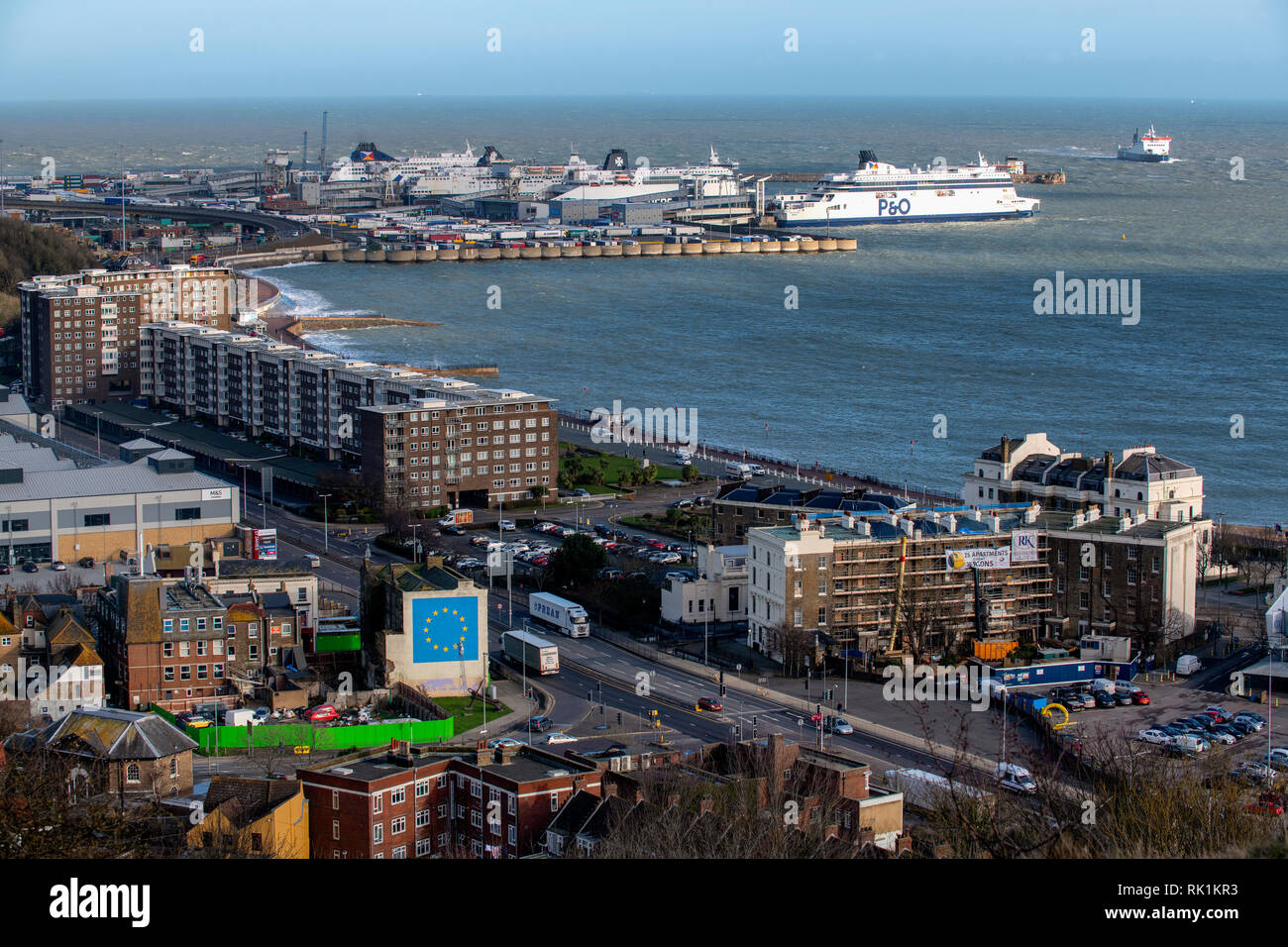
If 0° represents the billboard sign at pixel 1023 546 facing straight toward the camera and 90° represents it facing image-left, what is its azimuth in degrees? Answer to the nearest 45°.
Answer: approximately 0°

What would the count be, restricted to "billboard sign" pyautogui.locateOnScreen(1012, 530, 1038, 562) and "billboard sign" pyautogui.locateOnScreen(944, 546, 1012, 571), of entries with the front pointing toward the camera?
2

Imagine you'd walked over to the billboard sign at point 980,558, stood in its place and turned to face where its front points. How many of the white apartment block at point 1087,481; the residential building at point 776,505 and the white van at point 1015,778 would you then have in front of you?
1

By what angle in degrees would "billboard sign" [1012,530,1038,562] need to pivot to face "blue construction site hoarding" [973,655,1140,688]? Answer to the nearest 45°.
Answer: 0° — it already faces it

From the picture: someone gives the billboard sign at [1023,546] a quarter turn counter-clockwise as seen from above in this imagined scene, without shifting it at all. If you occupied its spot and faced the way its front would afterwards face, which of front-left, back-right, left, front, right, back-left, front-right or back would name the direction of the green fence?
back-right

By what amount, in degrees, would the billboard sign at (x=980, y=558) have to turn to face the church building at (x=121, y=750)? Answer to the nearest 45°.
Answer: approximately 45° to its right

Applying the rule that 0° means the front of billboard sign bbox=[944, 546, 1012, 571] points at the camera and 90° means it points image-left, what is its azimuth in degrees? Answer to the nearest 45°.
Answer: approximately 0°
